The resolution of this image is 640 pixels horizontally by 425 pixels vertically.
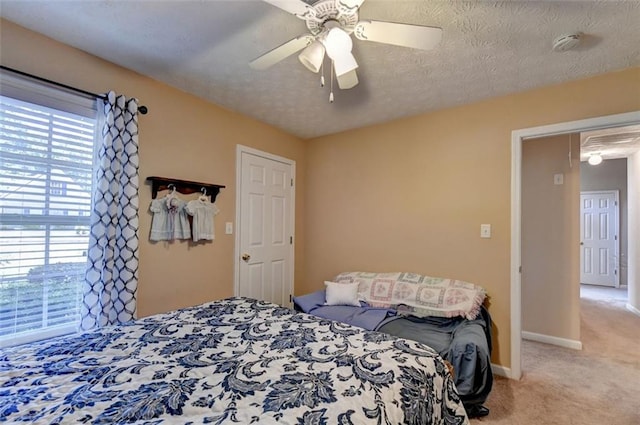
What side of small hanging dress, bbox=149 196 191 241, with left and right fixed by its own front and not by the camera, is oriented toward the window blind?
right

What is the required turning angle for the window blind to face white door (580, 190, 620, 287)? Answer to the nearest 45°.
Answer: approximately 45° to its left

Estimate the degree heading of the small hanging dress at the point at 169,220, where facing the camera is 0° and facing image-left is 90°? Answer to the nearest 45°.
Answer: approximately 315°
